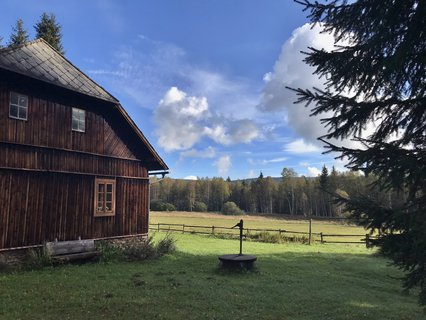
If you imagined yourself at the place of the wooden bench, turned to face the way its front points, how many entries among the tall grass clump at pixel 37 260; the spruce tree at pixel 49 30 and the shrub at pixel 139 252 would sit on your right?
1

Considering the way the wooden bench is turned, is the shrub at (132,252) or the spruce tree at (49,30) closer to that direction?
the shrub

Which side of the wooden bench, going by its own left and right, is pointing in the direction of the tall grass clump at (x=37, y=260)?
right

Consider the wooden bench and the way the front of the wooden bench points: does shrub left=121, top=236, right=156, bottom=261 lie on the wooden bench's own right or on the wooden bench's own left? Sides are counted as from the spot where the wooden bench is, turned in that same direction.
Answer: on the wooden bench's own left

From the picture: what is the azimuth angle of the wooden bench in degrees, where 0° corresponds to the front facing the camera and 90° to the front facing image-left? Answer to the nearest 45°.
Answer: approximately 315°

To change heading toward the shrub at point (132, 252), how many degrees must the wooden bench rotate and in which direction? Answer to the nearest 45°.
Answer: approximately 45° to its left

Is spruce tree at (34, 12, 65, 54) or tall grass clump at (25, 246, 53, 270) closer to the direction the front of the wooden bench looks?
the tall grass clump

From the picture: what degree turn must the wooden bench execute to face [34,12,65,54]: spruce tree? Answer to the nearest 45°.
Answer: approximately 135° to its left
